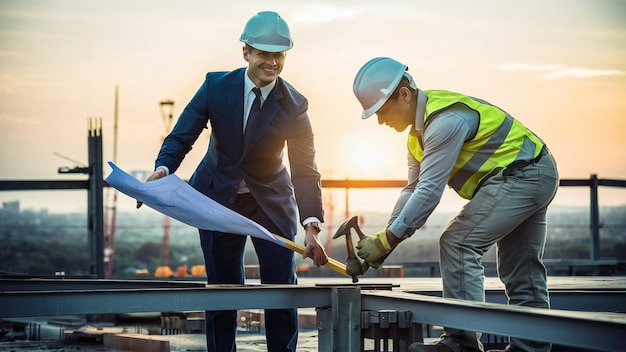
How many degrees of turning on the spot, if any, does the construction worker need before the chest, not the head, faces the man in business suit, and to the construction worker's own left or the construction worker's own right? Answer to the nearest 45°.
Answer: approximately 45° to the construction worker's own right

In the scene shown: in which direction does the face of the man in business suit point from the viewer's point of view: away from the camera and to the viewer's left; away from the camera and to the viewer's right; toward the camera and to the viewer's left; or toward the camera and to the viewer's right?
toward the camera and to the viewer's right

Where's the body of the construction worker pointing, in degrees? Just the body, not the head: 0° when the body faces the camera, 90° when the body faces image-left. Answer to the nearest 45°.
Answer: approximately 90°

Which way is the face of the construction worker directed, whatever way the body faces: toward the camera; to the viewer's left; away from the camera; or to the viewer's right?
to the viewer's left

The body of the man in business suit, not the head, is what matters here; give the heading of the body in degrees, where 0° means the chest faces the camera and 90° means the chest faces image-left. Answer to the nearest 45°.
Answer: approximately 0°

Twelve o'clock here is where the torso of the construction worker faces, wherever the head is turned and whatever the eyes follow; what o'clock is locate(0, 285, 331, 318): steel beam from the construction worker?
The steel beam is roughly at 12 o'clock from the construction worker.

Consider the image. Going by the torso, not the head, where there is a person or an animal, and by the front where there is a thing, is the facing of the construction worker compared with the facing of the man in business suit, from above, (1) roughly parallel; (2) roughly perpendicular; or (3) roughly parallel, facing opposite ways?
roughly perpendicular

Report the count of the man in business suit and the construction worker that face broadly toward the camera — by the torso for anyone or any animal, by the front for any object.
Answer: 1

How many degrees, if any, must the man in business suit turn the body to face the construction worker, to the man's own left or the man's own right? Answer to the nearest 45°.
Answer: approximately 45° to the man's own left
